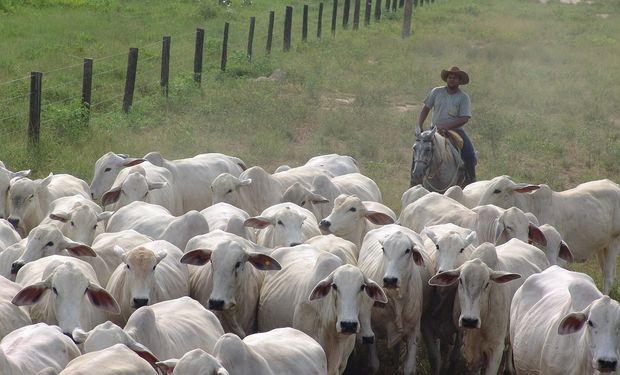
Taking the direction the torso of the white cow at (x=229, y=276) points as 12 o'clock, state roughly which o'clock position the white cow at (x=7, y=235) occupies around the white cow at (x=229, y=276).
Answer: the white cow at (x=7, y=235) is roughly at 4 o'clock from the white cow at (x=229, y=276).

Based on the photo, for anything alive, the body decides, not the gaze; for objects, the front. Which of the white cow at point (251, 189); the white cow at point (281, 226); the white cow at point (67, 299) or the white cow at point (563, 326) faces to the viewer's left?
the white cow at point (251, 189)

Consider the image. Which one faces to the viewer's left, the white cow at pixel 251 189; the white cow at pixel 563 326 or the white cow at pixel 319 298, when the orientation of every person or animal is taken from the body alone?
the white cow at pixel 251 189

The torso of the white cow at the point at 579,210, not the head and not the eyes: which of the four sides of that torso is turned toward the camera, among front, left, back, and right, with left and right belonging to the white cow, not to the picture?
left

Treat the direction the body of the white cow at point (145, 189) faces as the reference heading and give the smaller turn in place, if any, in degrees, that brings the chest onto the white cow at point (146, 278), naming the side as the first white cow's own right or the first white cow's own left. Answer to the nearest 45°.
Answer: approximately 45° to the first white cow's own left

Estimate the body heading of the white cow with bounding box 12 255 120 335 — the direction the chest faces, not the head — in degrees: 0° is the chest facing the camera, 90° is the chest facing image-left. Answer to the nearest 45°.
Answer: approximately 0°

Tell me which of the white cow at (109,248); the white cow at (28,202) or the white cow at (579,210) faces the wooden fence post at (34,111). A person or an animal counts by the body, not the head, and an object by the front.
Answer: the white cow at (579,210)

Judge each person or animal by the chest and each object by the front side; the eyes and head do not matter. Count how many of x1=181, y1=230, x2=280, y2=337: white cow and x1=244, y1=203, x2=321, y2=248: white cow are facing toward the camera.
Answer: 2

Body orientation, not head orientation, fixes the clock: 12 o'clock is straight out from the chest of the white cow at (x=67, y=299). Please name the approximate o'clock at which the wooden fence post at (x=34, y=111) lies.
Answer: The wooden fence post is roughly at 6 o'clock from the white cow.

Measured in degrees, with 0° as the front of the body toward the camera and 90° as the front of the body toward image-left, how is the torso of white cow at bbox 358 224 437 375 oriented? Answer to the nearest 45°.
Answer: approximately 0°
